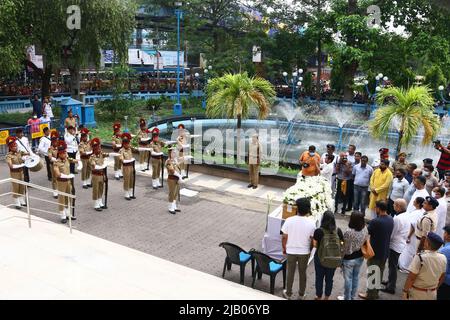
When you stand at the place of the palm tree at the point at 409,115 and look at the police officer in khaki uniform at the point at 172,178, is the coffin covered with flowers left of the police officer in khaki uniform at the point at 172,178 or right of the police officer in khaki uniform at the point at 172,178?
left

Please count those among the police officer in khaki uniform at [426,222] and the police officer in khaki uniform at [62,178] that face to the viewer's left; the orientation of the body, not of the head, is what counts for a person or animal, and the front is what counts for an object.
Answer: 1

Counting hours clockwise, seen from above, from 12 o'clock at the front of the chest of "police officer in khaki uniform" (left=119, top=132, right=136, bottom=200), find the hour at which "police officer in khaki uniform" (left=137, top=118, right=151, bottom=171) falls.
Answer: "police officer in khaki uniform" (left=137, top=118, right=151, bottom=171) is roughly at 8 o'clock from "police officer in khaki uniform" (left=119, top=132, right=136, bottom=200).

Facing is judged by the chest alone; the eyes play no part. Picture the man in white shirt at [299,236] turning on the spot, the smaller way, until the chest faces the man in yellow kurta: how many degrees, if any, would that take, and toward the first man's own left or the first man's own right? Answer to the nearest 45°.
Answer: approximately 45° to the first man's own right

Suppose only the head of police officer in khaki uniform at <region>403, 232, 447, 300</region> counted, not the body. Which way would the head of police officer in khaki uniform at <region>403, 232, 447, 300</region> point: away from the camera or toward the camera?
away from the camera

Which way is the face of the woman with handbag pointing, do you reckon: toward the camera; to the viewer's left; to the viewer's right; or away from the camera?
away from the camera

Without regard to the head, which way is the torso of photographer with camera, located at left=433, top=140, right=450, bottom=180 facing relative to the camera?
to the viewer's left

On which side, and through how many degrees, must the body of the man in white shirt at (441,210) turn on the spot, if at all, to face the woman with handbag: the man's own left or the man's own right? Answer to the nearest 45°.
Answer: approximately 45° to the man's own left

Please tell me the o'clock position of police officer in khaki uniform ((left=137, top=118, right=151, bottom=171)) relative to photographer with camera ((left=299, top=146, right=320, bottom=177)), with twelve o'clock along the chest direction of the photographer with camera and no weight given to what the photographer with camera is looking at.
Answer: The police officer in khaki uniform is roughly at 4 o'clock from the photographer with camera.

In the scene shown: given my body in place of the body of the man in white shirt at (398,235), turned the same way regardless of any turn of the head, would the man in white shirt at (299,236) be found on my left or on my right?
on my left

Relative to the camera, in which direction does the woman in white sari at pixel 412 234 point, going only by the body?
to the viewer's left
